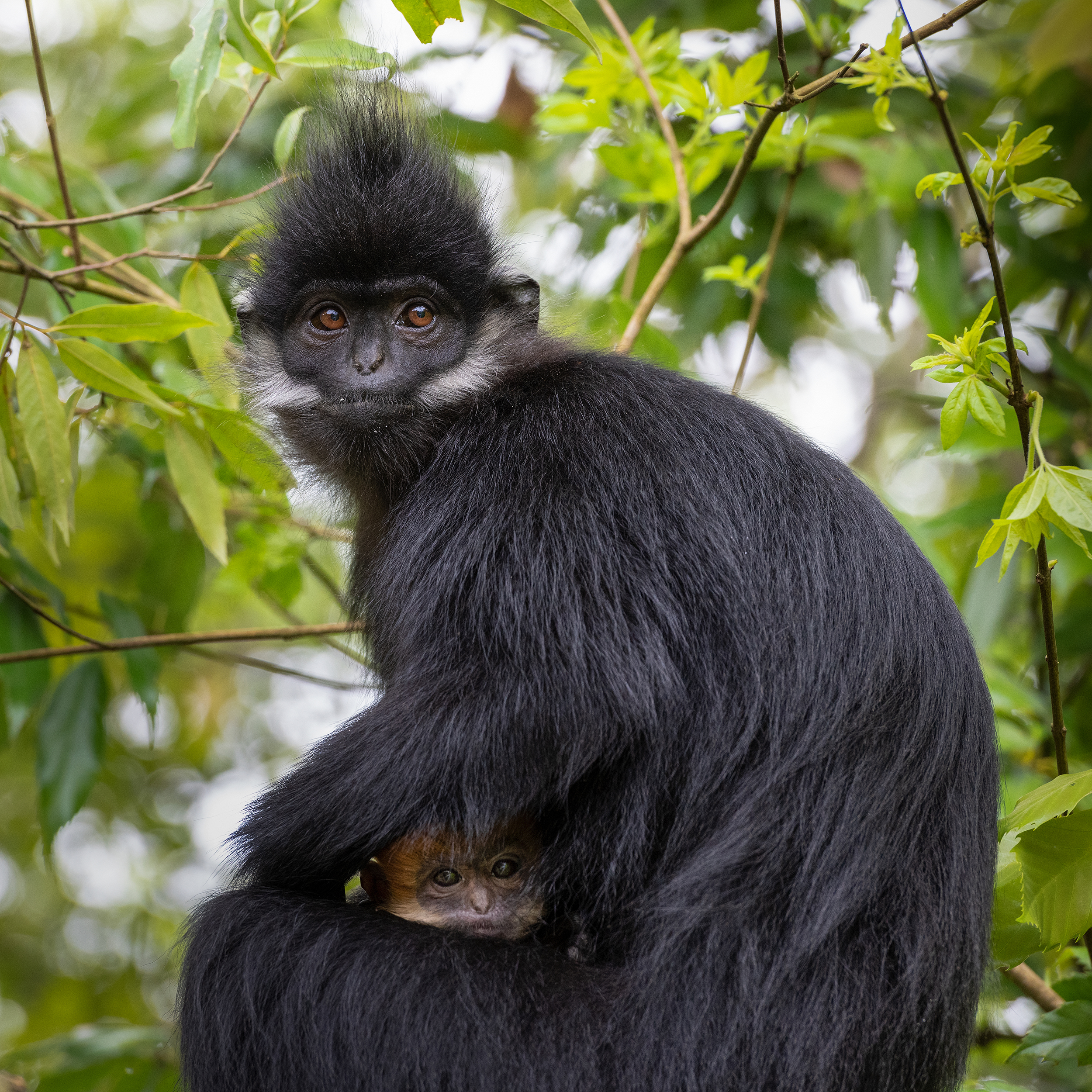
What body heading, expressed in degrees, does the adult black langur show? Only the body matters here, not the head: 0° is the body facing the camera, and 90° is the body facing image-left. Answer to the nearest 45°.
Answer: approximately 90°

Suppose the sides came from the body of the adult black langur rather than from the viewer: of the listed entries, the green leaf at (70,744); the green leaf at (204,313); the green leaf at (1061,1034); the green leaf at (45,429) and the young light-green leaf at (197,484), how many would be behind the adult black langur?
1

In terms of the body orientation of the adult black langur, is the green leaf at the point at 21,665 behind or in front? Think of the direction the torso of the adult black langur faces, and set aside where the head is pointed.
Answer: in front

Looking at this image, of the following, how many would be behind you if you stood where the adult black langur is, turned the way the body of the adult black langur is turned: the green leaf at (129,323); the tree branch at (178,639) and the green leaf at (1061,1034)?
1

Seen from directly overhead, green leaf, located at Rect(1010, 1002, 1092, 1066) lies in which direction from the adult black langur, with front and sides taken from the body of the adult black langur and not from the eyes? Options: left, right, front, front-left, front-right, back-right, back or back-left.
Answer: back
